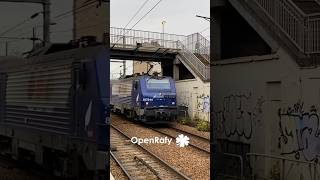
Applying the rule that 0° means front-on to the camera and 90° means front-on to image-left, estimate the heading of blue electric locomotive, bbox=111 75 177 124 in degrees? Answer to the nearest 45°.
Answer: approximately 315°
